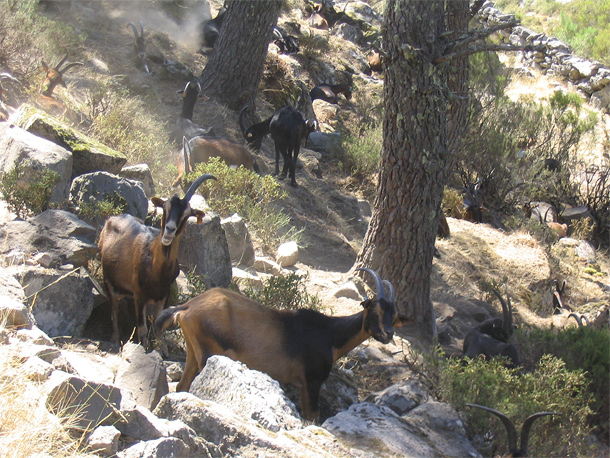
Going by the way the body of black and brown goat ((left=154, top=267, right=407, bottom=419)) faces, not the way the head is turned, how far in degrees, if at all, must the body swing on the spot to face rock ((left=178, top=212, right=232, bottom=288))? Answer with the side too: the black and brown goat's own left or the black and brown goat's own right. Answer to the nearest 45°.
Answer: approximately 135° to the black and brown goat's own left

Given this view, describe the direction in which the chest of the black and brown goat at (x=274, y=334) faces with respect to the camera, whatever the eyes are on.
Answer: to the viewer's right

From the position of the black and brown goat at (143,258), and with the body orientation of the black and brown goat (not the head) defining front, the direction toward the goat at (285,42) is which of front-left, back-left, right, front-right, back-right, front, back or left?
back-left

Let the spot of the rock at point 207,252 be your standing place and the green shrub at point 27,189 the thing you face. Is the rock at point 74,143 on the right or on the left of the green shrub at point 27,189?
right

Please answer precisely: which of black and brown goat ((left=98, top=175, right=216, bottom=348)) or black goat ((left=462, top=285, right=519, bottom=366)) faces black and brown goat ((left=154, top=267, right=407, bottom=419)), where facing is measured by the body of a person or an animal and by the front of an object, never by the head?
black and brown goat ((left=98, top=175, right=216, bottom=348))

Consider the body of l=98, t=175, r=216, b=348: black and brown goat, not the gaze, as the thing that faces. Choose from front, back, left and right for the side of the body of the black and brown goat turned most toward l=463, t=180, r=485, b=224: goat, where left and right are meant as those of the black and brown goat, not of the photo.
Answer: left
